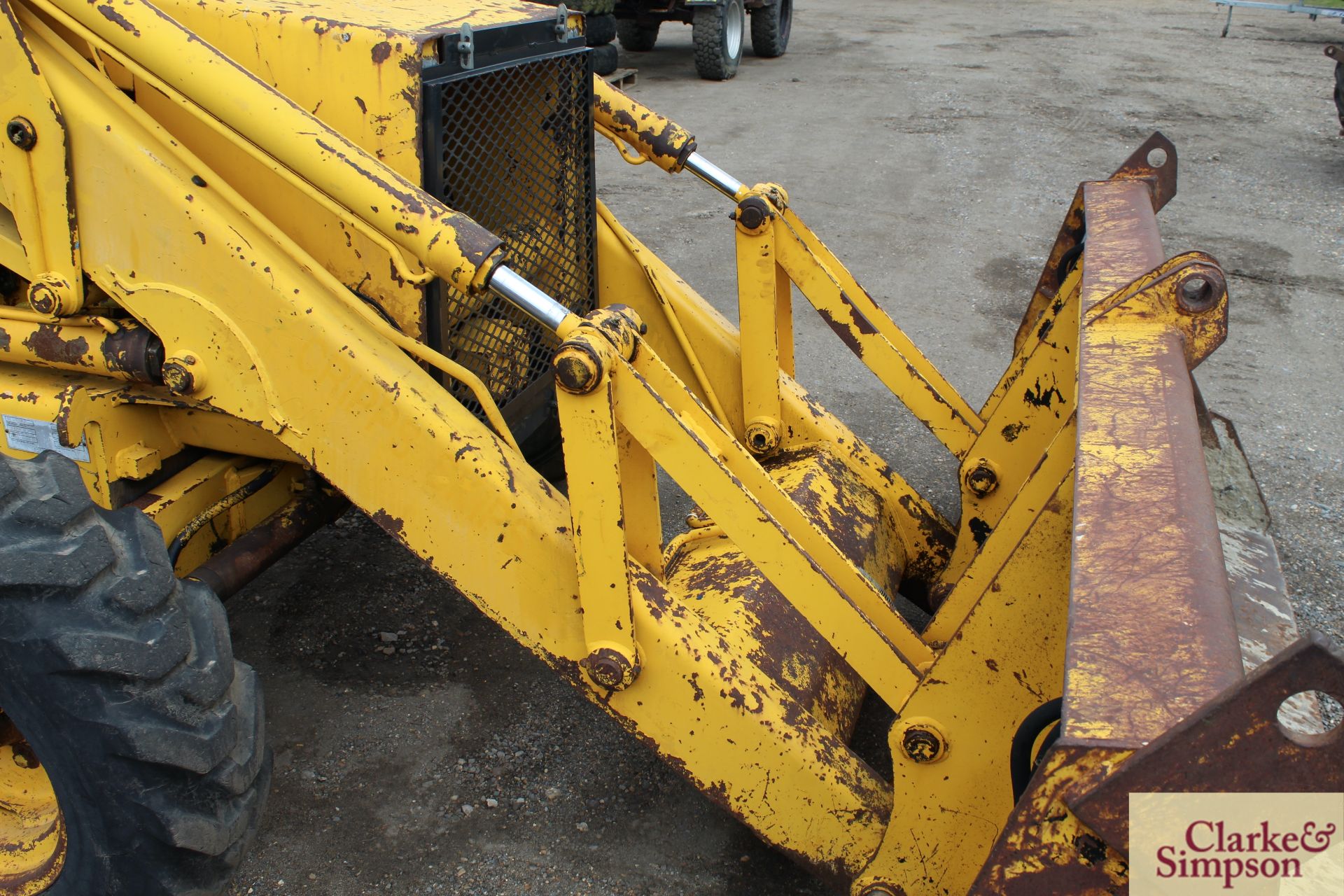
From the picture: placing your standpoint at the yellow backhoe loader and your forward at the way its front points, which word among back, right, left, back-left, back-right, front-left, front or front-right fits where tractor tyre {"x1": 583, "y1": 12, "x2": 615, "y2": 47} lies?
back-left

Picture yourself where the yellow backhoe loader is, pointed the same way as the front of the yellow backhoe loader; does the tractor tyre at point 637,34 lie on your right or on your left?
on your left

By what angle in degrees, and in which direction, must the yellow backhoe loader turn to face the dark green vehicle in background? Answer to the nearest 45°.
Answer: approximately 135° to its left

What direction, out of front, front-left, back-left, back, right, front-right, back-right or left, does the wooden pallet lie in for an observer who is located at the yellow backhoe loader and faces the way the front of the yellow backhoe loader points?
back-left

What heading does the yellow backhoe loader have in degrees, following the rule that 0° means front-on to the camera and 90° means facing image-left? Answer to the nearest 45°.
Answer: approximately 315°
